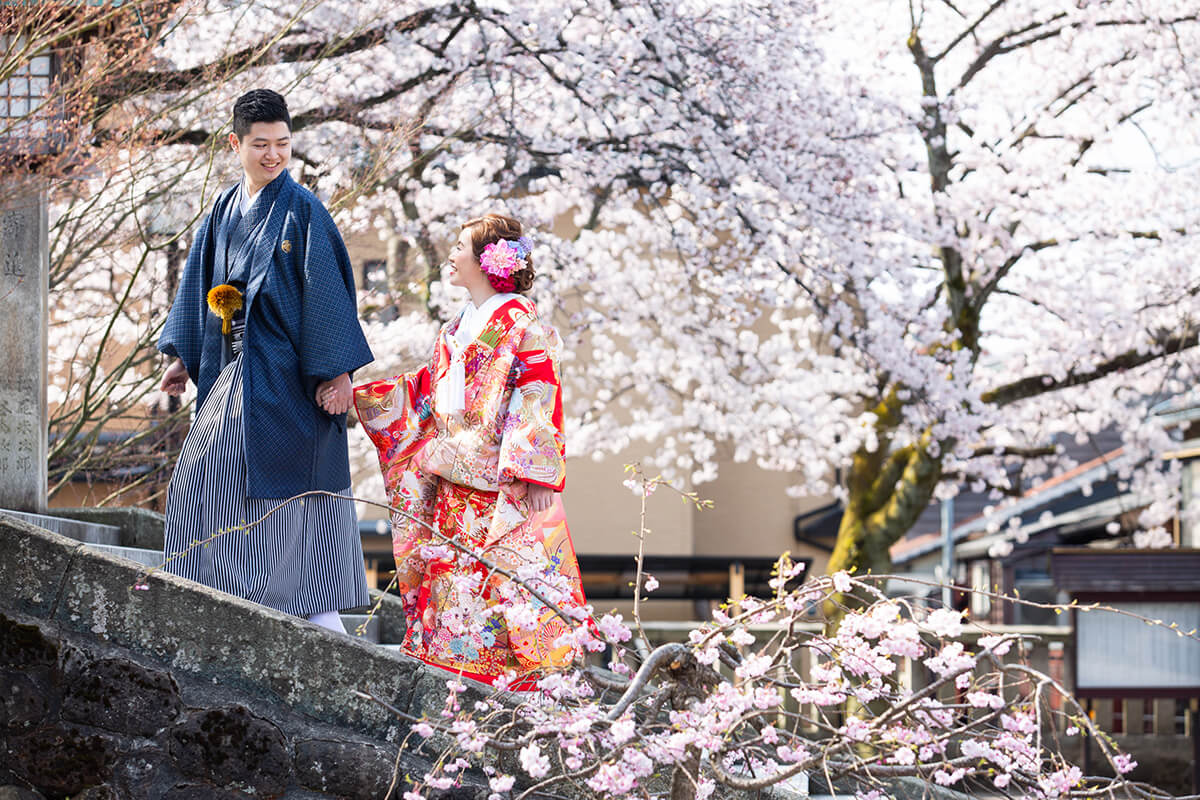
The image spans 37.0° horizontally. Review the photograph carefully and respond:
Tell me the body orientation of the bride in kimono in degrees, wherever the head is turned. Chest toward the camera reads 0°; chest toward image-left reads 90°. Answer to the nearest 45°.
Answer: approximately 45°

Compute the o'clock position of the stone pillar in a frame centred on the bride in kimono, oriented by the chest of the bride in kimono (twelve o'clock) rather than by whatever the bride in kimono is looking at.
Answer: The stone pillar is roughly at 2 o'clock from the bride in kimono.

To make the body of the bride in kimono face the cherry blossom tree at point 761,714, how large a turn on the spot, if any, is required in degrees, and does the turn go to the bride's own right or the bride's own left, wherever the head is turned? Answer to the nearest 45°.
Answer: approximately 45° to the bride's own left

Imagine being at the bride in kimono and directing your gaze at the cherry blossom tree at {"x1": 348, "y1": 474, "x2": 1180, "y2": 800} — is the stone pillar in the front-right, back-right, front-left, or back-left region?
back-right

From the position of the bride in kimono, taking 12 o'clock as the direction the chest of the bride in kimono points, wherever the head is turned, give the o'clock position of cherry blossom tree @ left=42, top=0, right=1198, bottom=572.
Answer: The cherry blossom tree is roughly at 5 o'clock from the bride in kimono.

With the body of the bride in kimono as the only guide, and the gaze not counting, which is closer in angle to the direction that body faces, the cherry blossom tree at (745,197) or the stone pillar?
the stone pillar

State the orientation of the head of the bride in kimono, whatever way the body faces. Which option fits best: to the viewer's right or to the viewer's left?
to the viewer's left
